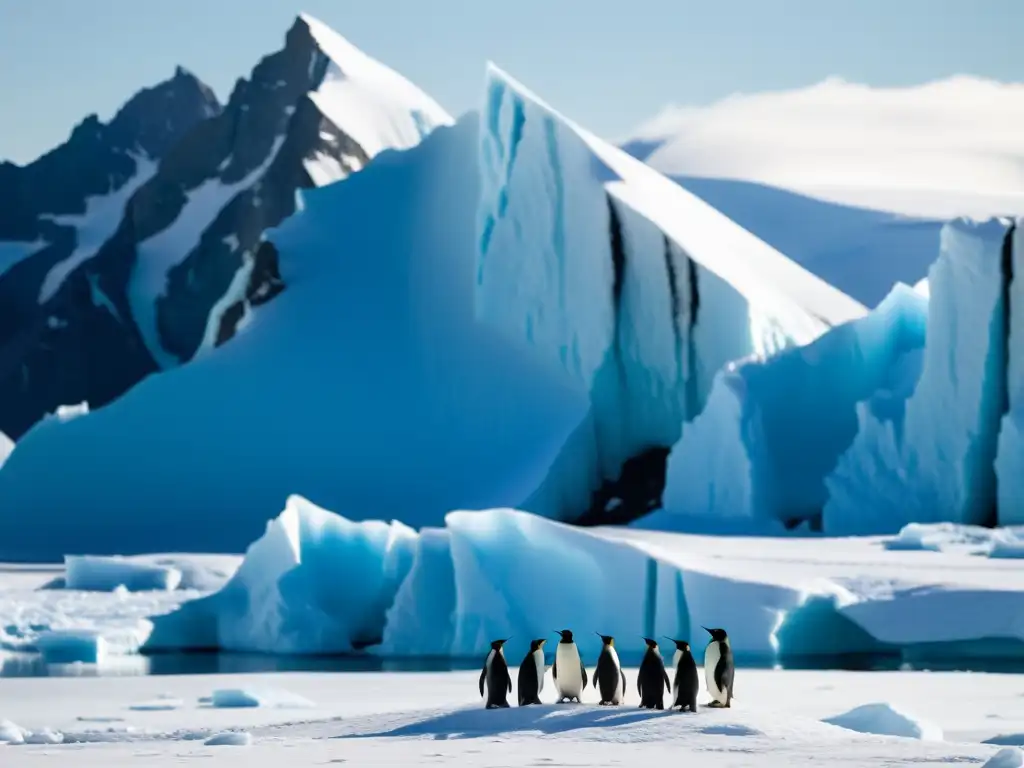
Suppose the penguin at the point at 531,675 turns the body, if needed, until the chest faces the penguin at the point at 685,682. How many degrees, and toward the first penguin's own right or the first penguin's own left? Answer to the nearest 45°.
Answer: approximately 45° to the first penguin's own right

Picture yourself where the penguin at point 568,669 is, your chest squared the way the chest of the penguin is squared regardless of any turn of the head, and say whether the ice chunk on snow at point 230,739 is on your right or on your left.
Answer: on your right

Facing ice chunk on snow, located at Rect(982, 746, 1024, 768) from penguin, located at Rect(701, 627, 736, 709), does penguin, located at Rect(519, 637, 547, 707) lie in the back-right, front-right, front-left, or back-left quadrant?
back-right

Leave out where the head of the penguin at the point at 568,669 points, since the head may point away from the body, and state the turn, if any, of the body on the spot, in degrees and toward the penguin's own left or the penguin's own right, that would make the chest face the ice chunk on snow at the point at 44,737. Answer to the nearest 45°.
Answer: approximately 90° to the penguin's own right

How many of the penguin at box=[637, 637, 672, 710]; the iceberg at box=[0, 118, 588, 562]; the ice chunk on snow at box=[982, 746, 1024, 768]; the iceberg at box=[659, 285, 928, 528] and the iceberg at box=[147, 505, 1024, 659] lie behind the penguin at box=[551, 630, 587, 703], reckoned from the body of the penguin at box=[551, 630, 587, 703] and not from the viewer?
3

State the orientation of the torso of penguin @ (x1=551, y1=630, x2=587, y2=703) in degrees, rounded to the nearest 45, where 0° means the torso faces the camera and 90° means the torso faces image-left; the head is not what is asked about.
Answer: approximately 0°

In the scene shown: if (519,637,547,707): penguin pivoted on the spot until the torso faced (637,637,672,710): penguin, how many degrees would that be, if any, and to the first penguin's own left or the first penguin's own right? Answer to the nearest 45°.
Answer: approximately 45° to the first penguin's own right

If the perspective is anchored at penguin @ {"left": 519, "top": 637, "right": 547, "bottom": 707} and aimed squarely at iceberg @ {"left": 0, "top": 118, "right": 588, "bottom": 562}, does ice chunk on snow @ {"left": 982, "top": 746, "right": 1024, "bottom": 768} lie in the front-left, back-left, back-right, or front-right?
back-right

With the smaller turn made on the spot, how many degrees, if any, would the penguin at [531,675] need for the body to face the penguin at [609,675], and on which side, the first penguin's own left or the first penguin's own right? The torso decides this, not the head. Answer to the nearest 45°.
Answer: approximately 45° to the first penguin's own right
